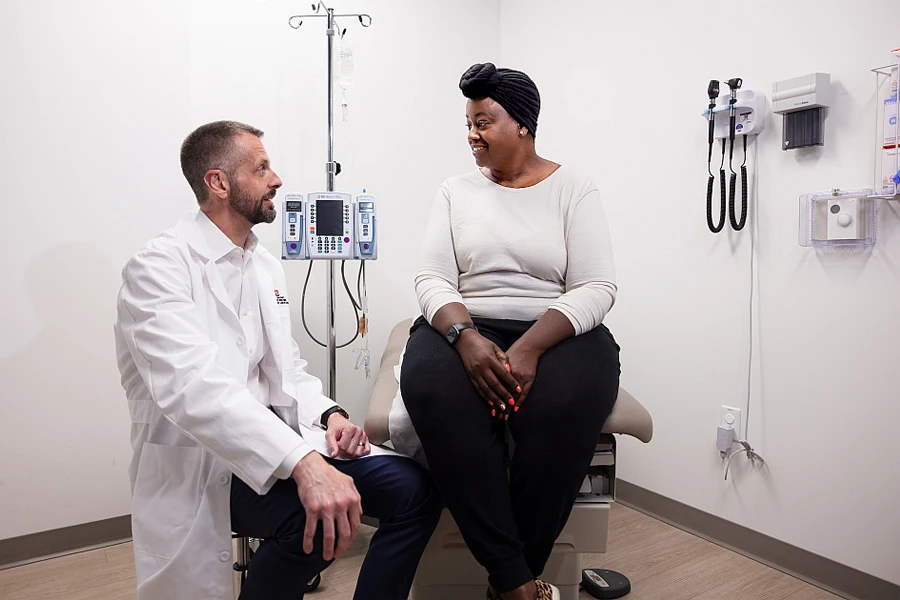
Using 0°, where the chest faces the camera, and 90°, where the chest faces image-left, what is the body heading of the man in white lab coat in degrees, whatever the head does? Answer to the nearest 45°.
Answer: approximately 315°

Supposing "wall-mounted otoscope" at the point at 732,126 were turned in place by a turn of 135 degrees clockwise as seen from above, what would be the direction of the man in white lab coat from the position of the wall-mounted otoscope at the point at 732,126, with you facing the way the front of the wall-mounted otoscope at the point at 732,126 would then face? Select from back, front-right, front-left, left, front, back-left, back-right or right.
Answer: back-left

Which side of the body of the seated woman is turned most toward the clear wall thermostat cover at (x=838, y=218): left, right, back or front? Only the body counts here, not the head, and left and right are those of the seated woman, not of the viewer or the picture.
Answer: left

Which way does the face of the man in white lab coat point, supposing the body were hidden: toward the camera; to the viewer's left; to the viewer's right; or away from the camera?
to the viewer's right

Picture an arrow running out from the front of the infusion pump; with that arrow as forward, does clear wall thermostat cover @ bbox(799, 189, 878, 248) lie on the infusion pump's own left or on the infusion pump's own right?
on the infusion pump's own left

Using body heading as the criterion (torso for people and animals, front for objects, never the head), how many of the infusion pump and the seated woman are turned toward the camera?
2

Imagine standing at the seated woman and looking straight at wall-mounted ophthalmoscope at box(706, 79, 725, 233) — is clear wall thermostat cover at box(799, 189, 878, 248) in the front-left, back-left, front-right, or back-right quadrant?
front-right

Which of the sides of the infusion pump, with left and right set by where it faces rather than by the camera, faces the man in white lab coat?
front

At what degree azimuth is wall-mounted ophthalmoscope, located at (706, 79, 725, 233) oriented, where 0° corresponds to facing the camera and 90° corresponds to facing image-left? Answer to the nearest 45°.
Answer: approximately 45°

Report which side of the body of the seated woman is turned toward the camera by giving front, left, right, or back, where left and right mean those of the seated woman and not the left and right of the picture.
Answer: front

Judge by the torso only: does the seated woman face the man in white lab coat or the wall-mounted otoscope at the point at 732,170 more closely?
the man in white lab coat

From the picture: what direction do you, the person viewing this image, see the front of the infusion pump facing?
facing the viewer

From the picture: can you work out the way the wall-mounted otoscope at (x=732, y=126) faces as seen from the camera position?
facing the viewer and to the left of the viewer

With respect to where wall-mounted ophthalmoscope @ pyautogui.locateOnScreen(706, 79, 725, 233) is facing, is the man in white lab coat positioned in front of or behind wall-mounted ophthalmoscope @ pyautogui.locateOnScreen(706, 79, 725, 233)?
in front

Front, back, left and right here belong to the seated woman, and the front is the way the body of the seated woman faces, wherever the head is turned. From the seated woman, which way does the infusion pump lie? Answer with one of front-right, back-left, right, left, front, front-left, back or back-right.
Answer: back-right
